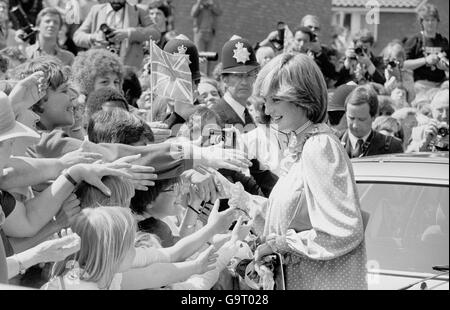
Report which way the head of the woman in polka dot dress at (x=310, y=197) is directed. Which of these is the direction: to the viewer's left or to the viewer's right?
to the viewer's left

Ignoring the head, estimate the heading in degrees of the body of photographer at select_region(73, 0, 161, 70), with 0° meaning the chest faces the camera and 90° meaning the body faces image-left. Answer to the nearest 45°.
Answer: approximately 0°

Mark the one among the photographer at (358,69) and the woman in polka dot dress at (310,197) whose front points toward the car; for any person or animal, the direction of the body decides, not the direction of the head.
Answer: the photographer

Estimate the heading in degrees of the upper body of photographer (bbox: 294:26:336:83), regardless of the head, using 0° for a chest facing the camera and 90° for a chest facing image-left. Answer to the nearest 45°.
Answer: approximately 45°

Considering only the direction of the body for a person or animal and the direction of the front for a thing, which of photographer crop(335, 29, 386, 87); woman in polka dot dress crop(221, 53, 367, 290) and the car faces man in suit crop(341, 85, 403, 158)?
the photographer

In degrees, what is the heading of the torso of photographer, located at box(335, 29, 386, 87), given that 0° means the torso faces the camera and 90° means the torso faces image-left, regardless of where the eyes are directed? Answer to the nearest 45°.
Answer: approximately 0°

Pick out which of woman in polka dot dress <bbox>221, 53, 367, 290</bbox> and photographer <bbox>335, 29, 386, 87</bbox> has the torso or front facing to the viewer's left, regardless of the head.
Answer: the woman in polka dot dress
